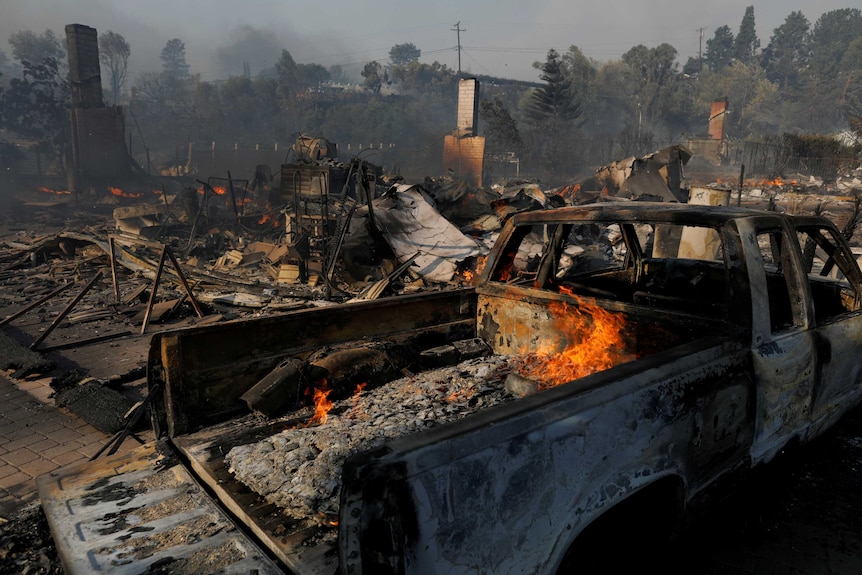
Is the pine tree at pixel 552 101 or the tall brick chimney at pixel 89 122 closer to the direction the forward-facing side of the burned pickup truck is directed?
the pine tree

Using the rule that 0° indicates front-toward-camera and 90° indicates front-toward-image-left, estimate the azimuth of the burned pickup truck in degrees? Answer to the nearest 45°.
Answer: approximately 225°

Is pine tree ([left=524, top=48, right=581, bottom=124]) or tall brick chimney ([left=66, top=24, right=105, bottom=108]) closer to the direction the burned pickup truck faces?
the pine tree

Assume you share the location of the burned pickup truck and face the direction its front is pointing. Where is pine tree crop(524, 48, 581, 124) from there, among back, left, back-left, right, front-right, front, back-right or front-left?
front-left

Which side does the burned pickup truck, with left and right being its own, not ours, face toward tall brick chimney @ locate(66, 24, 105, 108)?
left

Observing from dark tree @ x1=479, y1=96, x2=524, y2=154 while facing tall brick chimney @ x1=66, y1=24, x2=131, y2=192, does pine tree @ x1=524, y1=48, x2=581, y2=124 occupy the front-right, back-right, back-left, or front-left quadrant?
back-right

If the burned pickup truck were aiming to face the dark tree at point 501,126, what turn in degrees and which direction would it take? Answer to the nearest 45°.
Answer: approximately 45° to its left

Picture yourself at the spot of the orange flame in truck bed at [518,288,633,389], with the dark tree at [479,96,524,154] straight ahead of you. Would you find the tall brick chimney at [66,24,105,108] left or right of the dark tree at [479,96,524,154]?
left

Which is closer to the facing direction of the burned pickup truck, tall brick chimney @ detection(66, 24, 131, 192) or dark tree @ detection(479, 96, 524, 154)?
the dark tree

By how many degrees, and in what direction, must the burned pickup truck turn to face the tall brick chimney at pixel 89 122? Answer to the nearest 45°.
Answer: approximately 90° to its left
